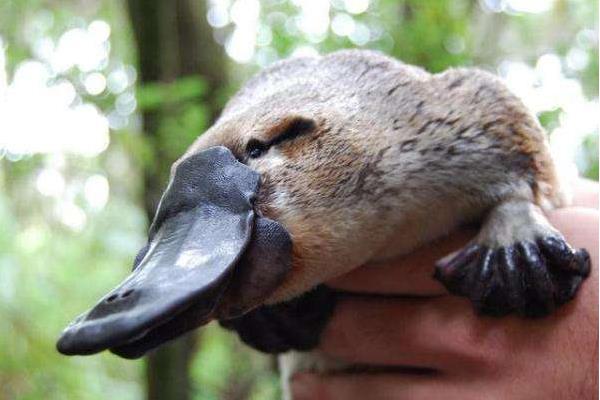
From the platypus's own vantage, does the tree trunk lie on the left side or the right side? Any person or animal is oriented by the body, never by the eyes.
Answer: on its right

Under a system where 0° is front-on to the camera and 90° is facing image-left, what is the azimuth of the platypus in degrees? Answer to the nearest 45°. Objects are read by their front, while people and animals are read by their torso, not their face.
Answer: approximately 45°
